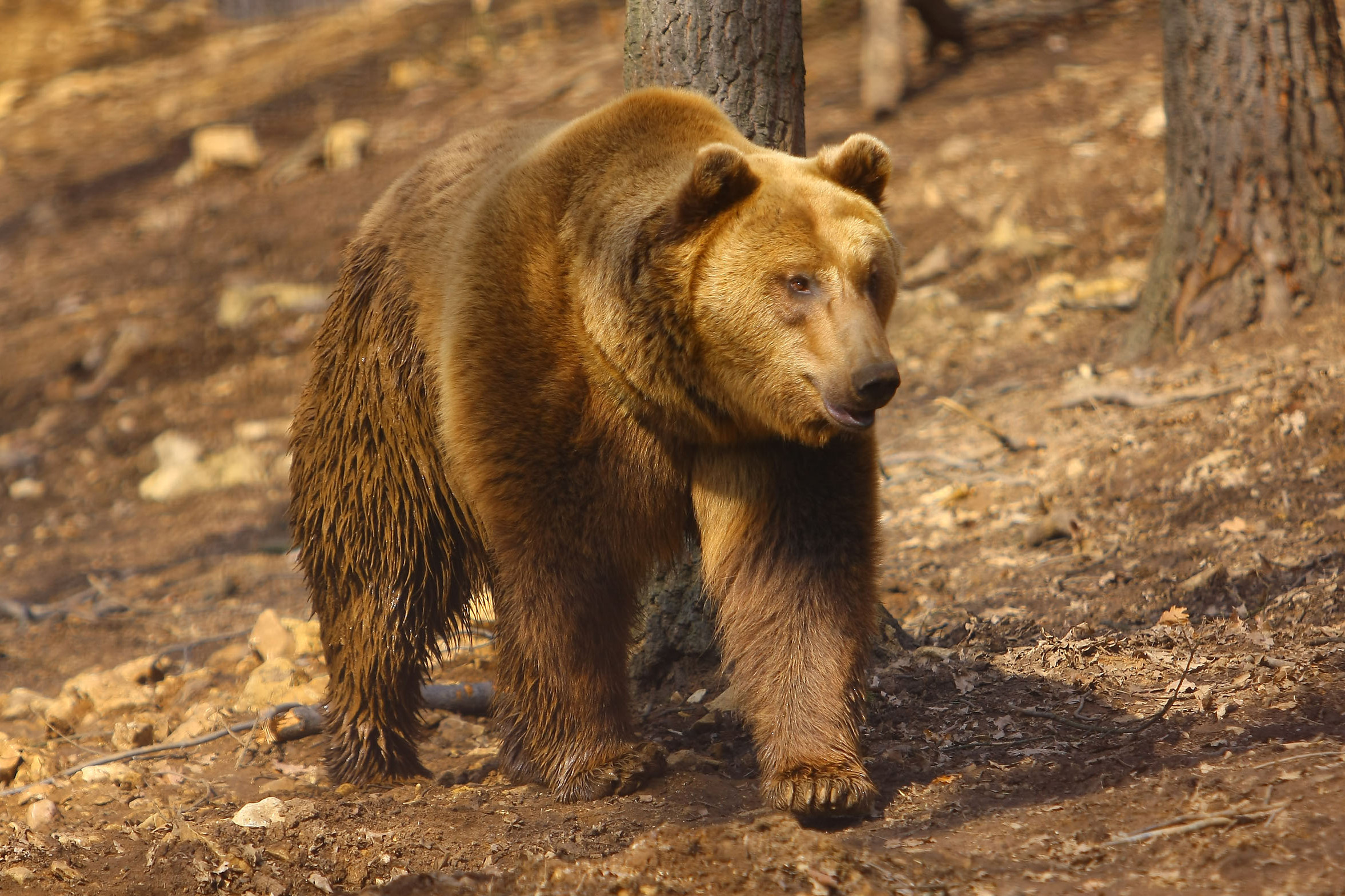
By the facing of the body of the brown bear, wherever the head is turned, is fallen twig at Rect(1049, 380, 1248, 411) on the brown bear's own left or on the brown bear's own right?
on the brown bear's own left

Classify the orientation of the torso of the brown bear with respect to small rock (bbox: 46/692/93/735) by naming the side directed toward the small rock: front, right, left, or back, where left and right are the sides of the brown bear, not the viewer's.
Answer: back

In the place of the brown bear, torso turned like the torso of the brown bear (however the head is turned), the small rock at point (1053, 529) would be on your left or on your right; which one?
on your left

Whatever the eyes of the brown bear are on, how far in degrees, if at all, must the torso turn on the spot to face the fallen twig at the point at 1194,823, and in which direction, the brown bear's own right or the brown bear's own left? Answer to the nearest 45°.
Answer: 0° — it already faces it

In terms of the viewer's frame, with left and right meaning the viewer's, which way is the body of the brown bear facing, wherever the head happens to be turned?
facing the viewer and to the right of the viewer

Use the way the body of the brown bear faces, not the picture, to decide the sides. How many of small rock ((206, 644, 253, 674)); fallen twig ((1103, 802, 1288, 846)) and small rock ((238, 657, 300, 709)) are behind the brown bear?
2

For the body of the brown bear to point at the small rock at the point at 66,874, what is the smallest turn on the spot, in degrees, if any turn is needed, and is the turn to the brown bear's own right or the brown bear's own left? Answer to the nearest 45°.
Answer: approximately 135° to the brown bear's own right

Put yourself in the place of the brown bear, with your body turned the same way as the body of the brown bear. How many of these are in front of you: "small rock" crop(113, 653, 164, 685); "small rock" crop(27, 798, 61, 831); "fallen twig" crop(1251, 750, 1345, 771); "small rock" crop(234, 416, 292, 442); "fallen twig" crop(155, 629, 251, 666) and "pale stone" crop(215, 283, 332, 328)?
1

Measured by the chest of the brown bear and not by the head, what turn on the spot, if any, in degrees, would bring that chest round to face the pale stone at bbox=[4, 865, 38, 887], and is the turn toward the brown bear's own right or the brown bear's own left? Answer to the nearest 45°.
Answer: approximately 135° to the brown bear's own right

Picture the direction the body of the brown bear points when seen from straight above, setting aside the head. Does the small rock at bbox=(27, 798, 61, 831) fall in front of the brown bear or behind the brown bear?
behind

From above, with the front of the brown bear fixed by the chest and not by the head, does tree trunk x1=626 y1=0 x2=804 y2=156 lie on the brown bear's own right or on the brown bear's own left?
on the brown bear's own left

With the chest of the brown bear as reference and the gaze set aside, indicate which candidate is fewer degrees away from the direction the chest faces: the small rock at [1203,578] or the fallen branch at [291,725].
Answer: the small rock

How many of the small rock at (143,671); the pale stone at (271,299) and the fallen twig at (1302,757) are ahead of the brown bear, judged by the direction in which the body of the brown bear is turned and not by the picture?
1
